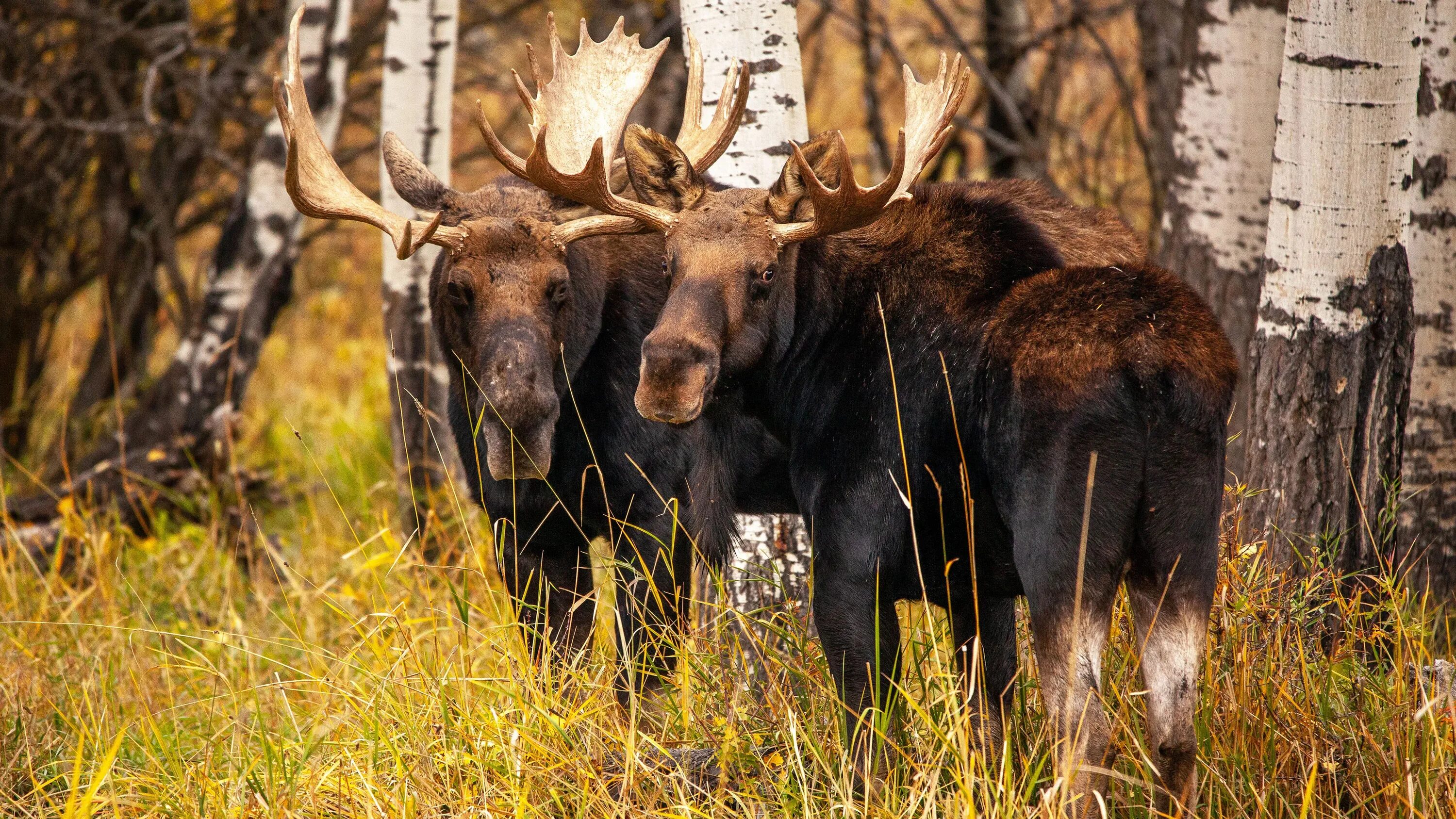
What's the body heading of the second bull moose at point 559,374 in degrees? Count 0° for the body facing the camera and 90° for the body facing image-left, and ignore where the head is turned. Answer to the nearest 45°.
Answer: approximately 45°

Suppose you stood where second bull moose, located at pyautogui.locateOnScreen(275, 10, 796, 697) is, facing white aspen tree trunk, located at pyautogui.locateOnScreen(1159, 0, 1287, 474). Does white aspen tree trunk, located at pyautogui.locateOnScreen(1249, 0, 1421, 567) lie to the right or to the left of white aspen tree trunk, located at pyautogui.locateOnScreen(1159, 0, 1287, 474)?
right

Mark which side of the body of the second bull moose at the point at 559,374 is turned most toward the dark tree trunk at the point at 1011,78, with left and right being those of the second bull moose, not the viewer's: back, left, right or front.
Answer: back

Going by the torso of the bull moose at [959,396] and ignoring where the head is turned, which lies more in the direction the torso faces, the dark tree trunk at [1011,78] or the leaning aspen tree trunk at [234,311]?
the leaning aspen tree trunk

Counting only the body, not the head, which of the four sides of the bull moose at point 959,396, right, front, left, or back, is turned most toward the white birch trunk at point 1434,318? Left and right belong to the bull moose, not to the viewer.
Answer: right

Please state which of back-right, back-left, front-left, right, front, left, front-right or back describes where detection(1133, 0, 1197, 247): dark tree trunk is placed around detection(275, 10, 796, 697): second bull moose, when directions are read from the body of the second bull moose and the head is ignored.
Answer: back

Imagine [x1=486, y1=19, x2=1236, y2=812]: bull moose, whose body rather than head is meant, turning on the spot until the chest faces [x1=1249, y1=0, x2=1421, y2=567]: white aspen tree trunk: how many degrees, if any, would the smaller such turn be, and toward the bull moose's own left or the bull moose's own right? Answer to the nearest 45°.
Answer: approximately 90° to the bull moose's own right

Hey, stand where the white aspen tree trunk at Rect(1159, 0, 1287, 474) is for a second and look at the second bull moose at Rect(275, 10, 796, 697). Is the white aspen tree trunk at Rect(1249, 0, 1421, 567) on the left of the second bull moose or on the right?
left

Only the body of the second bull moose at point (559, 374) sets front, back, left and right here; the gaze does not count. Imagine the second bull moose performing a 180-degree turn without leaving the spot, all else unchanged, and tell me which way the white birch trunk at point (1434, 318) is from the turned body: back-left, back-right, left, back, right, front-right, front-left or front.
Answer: front-right

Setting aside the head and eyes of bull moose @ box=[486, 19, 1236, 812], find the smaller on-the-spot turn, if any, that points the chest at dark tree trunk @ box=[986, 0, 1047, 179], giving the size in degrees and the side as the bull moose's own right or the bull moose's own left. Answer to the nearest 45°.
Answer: approximately 45° to the bull moose's own right

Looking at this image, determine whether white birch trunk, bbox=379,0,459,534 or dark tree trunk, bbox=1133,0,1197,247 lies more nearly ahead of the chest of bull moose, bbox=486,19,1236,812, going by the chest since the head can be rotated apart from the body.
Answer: the white birch trunk

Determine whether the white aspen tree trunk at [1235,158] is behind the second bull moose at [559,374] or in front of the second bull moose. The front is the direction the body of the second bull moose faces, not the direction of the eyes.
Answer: behind

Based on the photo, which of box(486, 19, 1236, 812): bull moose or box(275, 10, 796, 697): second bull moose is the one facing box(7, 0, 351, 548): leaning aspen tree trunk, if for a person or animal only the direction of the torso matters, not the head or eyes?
the bull moose

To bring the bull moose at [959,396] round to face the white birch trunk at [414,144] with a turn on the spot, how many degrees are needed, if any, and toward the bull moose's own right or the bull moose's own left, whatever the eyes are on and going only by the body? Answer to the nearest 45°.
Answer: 0° — it already faces it

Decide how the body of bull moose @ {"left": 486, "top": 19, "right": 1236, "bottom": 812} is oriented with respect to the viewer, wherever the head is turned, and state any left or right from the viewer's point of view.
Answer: facing away from the viewer and to the left of the viewer
